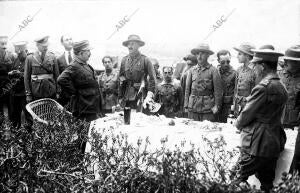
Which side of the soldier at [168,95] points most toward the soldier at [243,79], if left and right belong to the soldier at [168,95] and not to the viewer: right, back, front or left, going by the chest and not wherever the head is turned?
left

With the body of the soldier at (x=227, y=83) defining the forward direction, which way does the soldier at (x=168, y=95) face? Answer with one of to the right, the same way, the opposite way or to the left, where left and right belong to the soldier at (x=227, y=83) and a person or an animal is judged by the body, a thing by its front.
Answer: the same way

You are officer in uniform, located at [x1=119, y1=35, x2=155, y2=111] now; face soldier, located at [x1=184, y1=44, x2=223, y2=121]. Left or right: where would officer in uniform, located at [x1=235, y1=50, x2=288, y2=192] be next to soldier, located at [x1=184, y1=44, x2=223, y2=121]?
right

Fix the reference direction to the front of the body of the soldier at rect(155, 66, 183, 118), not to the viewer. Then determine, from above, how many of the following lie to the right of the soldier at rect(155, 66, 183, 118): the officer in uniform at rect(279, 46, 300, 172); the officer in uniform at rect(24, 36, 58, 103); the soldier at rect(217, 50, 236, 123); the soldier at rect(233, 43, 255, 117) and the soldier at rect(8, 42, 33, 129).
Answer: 2

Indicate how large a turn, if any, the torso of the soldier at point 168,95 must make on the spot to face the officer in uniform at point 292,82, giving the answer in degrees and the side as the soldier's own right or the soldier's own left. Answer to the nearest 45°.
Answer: approximately 45° to the soldier's own left

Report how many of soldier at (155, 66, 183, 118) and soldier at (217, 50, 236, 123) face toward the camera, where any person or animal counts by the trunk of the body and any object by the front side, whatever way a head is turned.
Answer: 2

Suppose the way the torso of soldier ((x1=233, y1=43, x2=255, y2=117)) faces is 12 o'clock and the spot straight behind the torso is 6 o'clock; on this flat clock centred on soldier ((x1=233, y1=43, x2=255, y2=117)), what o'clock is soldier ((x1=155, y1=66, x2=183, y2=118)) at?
soldier ((x1=155, y1=66, x2=183, y2=118)) is roughly at 2 o'clock from soldier ((x1=233, y1=43, x2=255, y2=117)).

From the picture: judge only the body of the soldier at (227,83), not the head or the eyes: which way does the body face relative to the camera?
toward the camera

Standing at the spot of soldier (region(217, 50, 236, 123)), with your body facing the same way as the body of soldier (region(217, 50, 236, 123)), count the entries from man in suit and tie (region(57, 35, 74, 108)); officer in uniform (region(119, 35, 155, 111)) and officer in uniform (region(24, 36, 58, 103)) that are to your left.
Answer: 0

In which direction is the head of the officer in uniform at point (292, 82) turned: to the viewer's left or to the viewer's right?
to the viewer's left

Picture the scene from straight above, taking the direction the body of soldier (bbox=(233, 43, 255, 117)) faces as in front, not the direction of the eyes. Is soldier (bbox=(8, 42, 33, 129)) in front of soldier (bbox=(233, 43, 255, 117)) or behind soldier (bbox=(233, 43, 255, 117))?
in front

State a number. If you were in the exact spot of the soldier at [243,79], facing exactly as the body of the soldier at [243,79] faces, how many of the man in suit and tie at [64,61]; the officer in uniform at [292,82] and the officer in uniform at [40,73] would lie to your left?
1

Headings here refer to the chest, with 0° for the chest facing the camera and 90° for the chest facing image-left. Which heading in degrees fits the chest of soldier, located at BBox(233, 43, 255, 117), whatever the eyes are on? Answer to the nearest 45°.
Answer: approximately 45°

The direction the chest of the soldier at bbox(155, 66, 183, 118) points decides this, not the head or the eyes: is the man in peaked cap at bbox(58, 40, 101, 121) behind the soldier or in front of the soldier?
in front

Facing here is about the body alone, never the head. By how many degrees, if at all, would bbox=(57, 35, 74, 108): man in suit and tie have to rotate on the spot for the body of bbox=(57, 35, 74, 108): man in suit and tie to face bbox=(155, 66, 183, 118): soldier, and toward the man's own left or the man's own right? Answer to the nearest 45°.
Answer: approximately 45° to the man's own left

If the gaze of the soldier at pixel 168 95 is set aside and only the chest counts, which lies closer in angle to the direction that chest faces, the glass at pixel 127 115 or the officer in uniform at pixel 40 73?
the glass

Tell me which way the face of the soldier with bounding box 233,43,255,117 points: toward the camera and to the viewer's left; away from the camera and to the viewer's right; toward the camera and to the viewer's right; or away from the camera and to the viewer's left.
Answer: toward the camera and to the viewer's left

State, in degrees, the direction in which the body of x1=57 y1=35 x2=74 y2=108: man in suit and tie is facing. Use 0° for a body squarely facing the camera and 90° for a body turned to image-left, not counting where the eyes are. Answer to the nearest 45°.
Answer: approximately 315°

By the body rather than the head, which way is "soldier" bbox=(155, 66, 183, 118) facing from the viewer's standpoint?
toward the camera

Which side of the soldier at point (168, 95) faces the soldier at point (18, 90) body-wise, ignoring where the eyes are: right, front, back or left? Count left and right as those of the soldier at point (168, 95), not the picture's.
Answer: right

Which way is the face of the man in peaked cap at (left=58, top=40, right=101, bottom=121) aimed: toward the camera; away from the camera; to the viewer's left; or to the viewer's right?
to the viewer's right
